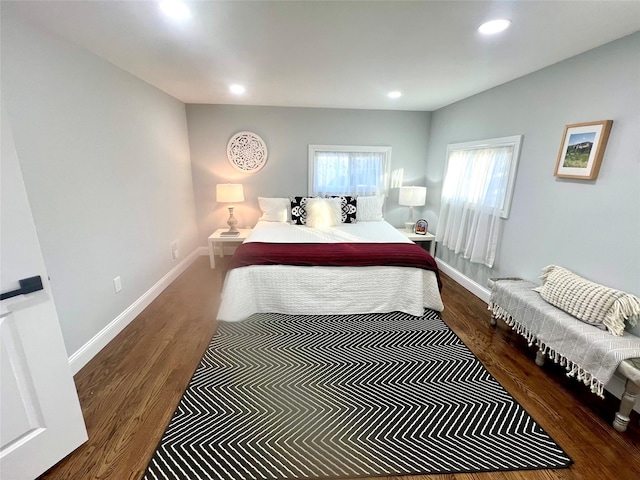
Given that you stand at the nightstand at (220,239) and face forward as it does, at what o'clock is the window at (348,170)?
The window is roughly at 9 o'clock from the nightstand.

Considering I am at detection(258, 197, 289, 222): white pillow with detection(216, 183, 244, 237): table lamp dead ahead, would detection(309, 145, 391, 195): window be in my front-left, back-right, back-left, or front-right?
back-right

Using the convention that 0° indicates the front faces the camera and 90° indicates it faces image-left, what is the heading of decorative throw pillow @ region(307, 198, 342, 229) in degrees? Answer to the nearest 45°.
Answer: approximately 0°

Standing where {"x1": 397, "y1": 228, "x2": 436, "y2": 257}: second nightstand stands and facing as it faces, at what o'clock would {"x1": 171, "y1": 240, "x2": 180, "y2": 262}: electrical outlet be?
The electrical outlet is roughly at 2 o'clock from the second nightstand.

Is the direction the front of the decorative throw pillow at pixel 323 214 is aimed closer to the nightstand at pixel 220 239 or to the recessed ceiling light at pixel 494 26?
the recessed ceiling light

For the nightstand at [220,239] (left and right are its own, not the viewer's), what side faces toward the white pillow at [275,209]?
left

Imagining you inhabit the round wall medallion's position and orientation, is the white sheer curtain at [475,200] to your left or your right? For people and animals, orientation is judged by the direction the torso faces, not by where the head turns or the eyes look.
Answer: on your left

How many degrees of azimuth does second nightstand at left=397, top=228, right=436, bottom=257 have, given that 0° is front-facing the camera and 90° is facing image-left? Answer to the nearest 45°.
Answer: approximately 0°

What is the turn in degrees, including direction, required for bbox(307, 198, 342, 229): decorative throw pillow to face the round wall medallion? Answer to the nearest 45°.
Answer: approximately 135° to its right
